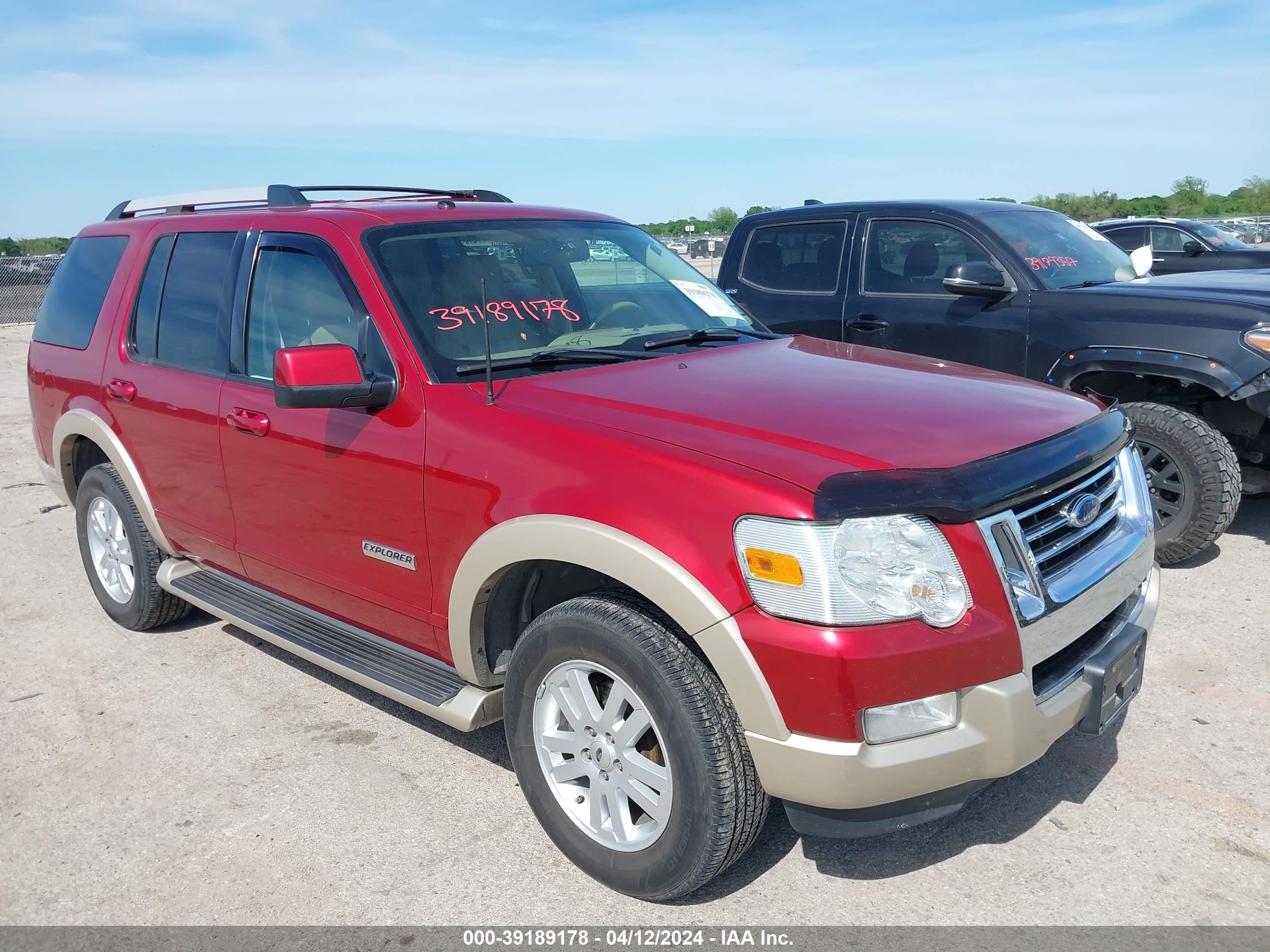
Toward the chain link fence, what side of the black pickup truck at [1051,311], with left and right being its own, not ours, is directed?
back

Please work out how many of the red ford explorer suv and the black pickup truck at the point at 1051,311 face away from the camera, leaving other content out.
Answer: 0

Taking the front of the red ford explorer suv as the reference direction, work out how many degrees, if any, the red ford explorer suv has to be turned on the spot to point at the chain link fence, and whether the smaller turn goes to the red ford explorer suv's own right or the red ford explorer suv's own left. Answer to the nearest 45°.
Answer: approximately 180°

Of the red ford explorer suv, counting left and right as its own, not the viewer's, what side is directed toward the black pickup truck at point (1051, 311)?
left

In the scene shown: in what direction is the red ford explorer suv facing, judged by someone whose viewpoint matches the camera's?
facing the viewer and to the right of the viewer

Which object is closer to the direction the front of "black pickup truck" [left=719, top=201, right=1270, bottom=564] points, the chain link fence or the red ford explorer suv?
the red ford explorer suv
